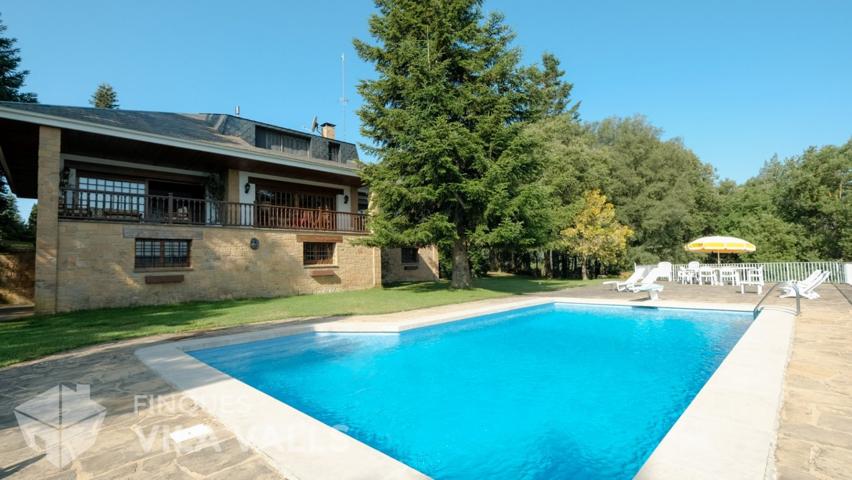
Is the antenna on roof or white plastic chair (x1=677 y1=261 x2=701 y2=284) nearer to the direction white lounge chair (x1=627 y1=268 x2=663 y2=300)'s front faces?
the antenna on roof

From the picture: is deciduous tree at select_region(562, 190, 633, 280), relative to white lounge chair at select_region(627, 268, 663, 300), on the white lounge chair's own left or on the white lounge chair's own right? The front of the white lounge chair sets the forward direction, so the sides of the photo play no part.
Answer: on the white lounge chair's own right

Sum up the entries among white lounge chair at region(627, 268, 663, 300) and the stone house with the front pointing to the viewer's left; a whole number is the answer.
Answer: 1

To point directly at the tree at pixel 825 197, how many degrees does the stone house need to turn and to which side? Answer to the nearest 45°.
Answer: approximately 45° to its left

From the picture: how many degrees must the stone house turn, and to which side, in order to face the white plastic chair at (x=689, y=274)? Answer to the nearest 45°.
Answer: approximately 45° to its left

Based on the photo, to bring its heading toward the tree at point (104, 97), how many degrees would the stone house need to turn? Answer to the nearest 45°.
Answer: approximately 135° to its left

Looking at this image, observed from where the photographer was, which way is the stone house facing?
facing the viewer and to the right of the viewer

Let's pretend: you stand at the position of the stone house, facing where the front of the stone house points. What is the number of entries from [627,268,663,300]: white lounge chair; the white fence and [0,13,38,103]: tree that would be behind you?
1

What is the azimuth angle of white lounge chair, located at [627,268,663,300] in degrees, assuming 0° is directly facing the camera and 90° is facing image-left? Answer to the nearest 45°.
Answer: approximately 90°

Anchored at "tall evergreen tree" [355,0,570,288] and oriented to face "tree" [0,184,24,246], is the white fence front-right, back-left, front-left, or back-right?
back-right
